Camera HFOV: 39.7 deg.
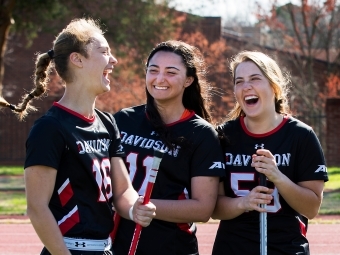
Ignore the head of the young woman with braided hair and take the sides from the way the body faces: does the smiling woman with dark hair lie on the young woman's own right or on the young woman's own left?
on the young woman's own left

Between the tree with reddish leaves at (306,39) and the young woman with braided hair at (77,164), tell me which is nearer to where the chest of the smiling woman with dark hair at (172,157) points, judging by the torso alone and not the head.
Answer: the young woman with braided hair

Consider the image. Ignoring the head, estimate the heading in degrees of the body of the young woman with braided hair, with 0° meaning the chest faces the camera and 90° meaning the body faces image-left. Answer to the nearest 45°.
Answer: approximately 315°

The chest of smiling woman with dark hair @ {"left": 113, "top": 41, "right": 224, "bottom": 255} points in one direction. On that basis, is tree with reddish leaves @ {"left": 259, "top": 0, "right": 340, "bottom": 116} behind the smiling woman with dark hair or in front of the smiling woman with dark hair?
behind

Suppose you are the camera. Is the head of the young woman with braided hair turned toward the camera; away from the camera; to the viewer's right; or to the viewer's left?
to the viewer's right

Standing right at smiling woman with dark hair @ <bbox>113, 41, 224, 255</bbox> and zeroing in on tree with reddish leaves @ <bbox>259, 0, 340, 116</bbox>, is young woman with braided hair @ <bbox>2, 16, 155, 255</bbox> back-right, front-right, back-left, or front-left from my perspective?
back-left

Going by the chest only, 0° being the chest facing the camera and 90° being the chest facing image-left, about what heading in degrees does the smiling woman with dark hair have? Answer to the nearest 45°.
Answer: approximately 45°
